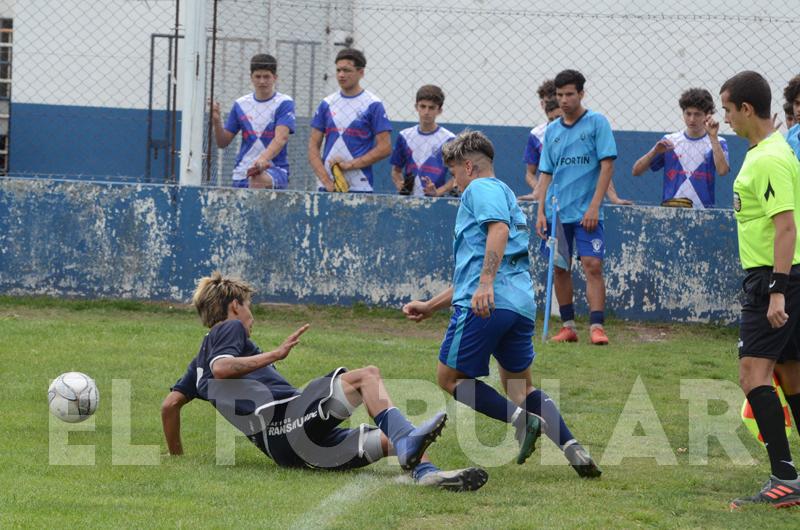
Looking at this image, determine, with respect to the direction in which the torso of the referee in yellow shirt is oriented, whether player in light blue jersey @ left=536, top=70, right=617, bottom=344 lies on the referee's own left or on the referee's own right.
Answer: on the referee's own right

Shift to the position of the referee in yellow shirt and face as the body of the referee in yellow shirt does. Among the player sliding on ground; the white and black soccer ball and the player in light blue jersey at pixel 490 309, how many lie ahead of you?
3

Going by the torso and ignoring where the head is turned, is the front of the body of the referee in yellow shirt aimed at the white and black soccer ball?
yes

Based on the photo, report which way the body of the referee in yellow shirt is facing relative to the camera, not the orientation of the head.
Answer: to the viewer's left

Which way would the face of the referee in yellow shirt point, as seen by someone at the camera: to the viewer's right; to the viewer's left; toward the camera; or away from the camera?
to the viewer's left
